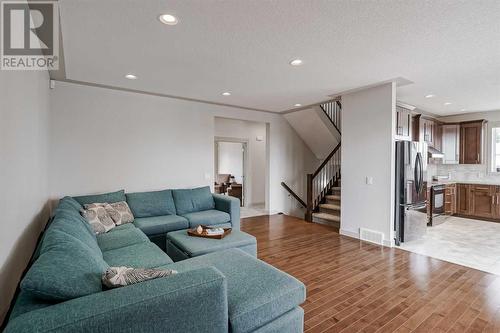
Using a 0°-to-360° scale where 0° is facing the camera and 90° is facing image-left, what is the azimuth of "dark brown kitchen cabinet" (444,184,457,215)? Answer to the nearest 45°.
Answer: approximately 45°

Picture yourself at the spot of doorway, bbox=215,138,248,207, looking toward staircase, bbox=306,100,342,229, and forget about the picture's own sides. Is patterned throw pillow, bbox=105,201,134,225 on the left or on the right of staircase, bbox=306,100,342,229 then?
right

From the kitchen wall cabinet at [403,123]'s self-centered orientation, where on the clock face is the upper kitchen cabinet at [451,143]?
The upper kitchen cabinet is roughly at 8 o'clock from the kitchen wall cabinet.

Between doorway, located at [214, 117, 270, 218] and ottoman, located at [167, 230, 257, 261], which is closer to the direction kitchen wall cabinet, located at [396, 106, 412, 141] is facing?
the ottoman

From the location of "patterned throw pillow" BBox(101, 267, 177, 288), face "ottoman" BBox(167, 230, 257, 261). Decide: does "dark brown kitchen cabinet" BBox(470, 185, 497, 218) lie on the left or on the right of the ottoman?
right

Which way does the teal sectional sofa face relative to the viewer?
to the viewer's right

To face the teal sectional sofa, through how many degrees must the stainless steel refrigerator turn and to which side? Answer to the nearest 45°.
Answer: approximately 45° to its right

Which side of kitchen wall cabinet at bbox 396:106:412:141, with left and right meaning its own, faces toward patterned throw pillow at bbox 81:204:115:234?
right

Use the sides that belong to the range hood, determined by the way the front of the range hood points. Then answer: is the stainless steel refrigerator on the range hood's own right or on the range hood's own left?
on the range hood's own right

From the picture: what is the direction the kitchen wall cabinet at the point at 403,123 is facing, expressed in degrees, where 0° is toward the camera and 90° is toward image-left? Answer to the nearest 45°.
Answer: approximately 315°
